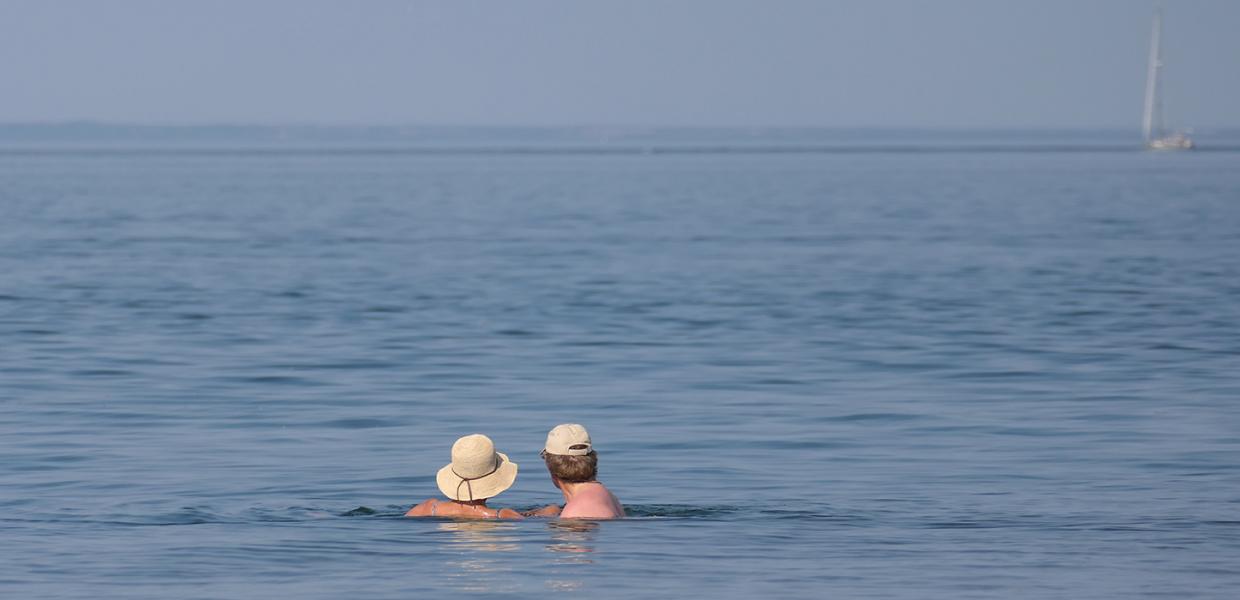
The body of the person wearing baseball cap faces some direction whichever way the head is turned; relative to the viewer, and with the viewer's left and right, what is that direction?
facing away from the viewer and to the left of the viewer

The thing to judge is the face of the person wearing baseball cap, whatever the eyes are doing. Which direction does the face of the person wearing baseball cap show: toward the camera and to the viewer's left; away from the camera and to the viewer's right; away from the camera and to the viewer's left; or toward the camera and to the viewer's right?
away from the camera and to the viewer's left

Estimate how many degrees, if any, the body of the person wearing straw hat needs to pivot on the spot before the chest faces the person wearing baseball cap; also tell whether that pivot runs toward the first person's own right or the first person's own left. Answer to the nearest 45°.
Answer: approximately 135° to the first person's own right

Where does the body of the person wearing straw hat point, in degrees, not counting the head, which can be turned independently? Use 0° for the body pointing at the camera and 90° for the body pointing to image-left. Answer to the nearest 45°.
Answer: approximately 180°
